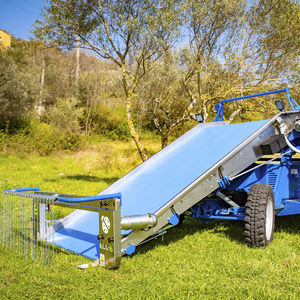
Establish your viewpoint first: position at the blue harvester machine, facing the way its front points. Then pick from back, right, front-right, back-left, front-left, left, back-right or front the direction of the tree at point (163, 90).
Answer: back-right

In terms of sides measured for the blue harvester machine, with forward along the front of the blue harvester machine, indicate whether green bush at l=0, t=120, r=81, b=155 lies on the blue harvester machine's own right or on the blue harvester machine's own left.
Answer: on the blue harvester machine's own right

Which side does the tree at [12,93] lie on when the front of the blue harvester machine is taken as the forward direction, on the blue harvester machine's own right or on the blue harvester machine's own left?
on the blue harvester machine's own right

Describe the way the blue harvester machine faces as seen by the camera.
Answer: facing the viewer and to the left of the viewer

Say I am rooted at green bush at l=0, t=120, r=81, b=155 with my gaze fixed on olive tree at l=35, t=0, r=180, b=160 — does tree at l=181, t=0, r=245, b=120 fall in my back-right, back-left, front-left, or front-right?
front-left

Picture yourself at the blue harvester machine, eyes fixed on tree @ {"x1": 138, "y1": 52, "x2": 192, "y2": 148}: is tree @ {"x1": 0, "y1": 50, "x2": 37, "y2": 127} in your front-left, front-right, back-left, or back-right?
front-left

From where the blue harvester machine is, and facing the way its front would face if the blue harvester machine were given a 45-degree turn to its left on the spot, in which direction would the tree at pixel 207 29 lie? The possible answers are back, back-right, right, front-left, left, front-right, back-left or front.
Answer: back
